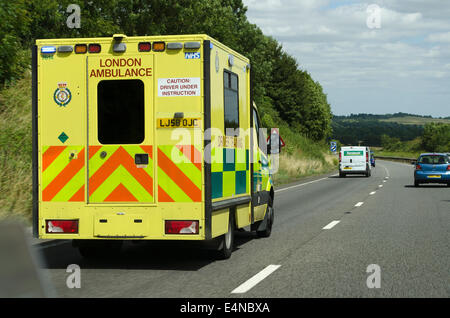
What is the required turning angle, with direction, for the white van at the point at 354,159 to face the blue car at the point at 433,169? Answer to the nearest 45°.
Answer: approximately 180°

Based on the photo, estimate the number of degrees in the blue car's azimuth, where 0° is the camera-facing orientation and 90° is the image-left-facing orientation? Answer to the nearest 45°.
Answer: approximately 180°

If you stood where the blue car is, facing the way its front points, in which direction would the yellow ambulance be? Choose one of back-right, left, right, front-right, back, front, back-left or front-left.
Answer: back

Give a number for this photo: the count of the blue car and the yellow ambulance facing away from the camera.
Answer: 2

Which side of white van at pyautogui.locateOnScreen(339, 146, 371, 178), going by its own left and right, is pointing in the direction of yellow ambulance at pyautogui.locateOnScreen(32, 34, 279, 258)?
back

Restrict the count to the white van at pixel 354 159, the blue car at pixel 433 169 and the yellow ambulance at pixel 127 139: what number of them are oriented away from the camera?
3

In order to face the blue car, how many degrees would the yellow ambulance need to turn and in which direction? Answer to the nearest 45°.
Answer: approximately 45° to its right

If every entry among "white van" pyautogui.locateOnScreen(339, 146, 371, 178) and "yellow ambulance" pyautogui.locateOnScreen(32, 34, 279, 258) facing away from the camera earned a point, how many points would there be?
2

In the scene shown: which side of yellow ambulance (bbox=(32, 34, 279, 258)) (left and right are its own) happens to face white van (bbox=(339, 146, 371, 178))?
front

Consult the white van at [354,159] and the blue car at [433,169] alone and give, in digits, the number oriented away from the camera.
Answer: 2

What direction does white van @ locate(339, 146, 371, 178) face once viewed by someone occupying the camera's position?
facing away from the viewer

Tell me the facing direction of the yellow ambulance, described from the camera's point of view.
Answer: facing away from the viewer
